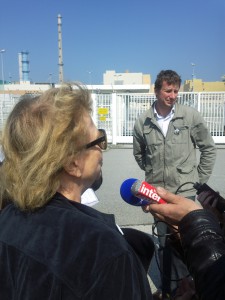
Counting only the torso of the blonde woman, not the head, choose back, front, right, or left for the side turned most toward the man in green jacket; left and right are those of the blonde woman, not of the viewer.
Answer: front

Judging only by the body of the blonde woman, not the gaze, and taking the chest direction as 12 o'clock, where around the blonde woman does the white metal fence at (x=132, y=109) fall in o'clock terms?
The white metal fence is roughly at 11 o'clock from the blonde woman.

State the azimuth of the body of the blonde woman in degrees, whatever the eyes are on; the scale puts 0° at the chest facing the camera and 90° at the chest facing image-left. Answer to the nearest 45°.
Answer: approximately 225°
